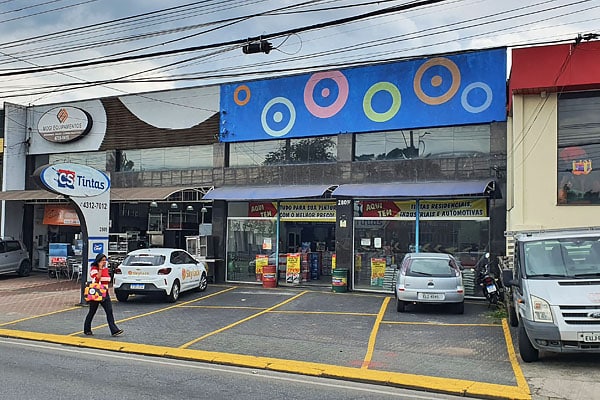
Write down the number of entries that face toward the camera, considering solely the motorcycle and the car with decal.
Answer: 0

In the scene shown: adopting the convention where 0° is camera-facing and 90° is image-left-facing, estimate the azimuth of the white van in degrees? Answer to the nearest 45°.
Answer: approximately 0°

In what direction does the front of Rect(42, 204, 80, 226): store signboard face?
toward the camera

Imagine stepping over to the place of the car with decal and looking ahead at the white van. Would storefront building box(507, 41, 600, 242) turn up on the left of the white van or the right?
left

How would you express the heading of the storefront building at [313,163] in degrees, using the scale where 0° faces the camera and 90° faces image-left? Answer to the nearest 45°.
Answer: approximately 45°

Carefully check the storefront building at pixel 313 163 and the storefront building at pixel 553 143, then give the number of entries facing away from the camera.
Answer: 0

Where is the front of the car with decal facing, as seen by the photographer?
facing away from the viewer and to the right of the viewer

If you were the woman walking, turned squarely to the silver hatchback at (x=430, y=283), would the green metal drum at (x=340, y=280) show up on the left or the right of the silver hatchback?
left

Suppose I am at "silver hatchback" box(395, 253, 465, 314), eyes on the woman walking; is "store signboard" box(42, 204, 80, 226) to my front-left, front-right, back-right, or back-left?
front-right

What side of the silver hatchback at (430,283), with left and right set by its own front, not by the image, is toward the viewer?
back

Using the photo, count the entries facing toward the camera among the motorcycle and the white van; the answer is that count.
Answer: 1

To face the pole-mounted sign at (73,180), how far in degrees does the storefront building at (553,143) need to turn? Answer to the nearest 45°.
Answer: approximately 90° to its right

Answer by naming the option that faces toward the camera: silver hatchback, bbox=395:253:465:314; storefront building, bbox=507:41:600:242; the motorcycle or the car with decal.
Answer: the storefront building

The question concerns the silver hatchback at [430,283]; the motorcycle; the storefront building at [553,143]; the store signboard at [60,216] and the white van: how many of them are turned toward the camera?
3

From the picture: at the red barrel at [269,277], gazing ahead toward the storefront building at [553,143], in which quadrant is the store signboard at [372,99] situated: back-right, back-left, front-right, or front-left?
front-left

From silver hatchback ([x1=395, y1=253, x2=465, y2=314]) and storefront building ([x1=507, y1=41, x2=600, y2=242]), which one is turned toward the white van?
the storefront building

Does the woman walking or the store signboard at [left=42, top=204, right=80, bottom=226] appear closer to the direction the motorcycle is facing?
the store signboard
